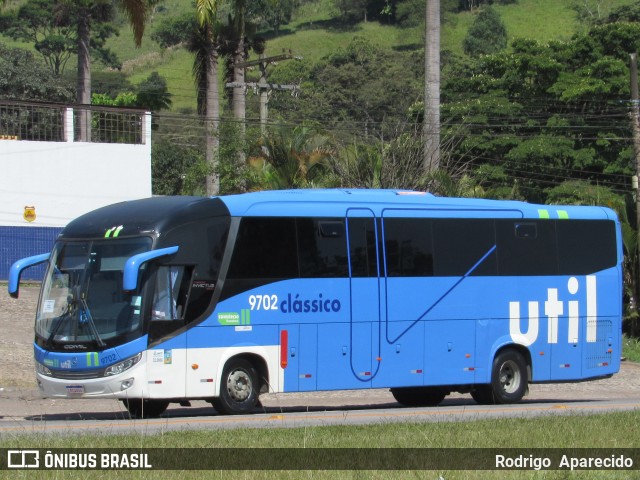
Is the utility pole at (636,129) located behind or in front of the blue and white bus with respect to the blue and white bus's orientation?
behind

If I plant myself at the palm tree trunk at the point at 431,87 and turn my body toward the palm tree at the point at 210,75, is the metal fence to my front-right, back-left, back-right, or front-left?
front-left

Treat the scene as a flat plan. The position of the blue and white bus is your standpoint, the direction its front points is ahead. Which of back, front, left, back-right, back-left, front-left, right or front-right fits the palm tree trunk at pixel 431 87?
back-right

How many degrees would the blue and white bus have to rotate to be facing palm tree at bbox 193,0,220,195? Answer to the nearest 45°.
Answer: approximately 135° to its right

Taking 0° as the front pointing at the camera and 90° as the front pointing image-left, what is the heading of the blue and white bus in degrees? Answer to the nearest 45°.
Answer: approximately 45°

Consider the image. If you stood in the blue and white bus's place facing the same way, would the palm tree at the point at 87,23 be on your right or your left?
on your right

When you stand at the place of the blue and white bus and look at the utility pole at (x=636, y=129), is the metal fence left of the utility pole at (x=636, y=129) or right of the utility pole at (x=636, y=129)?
left

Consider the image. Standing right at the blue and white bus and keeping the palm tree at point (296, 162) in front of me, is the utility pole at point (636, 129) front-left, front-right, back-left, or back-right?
front-right

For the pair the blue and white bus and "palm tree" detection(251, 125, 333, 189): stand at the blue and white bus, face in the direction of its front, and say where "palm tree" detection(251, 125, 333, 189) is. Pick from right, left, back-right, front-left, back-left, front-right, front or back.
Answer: back-right
